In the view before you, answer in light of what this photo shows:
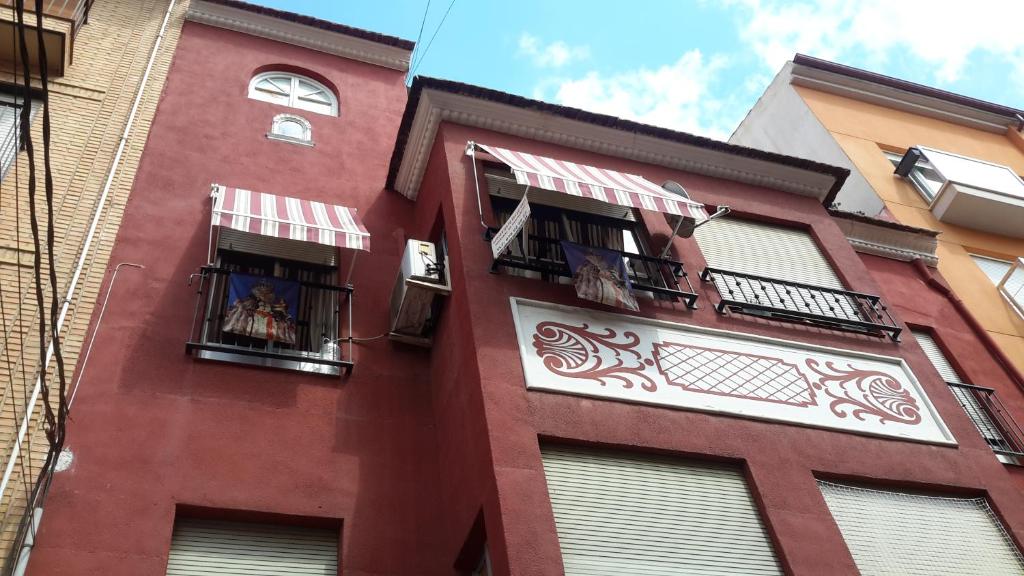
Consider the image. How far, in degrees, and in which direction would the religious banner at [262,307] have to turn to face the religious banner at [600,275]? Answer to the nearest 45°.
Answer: approximately 45° to its left

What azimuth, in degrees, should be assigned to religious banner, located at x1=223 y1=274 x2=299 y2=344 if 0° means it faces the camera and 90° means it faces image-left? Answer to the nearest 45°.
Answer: approximately 0°

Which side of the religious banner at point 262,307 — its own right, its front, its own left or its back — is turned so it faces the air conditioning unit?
left

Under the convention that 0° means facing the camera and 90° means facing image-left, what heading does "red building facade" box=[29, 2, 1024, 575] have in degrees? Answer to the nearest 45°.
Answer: approximately 0°
